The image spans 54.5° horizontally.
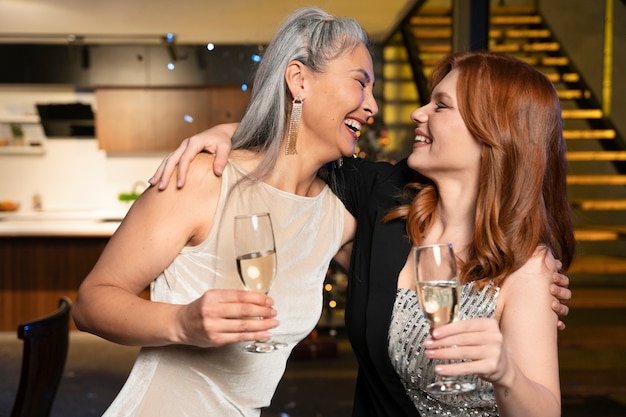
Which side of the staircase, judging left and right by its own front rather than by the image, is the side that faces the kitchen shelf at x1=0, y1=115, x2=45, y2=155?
right

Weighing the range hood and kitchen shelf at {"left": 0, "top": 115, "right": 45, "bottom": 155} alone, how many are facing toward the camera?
2

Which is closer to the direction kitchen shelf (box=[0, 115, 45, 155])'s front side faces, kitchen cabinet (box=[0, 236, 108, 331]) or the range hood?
the kitchen cabinet

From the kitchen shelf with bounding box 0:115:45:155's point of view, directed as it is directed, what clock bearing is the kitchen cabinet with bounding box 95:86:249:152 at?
the kitchen cabinet with bounding box 95:86:249:152 is roughly at 10 o'clock from the kitchen shelf with bounding box 0:115:45:155.

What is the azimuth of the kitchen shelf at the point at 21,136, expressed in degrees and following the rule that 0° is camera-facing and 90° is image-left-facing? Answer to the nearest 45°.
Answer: approximately 0°

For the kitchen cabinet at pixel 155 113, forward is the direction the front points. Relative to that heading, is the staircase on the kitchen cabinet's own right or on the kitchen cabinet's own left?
on the kitchen cabinet's own left
